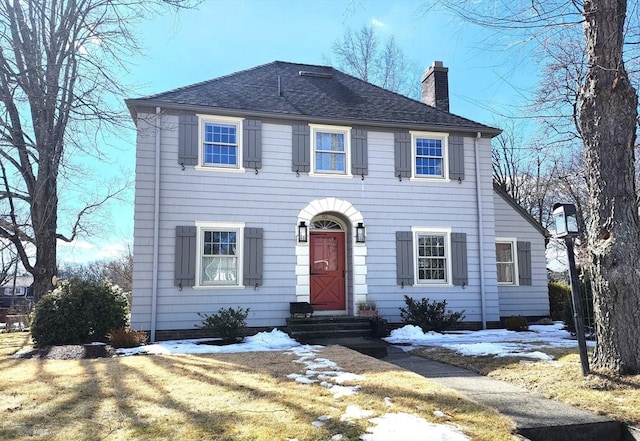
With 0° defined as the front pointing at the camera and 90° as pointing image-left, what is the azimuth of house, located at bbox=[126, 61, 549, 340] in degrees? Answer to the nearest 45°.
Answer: approximately 0°

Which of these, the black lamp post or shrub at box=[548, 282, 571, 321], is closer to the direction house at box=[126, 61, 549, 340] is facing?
the black lamp post

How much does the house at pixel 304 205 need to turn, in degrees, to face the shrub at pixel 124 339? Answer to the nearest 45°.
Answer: approximately 45° to its right

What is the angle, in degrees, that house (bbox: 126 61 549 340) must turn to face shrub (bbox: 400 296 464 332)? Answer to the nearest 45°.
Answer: approximately 90° to its left

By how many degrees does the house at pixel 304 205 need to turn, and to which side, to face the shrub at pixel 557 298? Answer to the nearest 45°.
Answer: approximately 135° to its left

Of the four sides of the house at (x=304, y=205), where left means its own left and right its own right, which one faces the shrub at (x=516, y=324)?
left

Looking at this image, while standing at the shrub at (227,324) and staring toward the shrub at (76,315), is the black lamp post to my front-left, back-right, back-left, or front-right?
back-left

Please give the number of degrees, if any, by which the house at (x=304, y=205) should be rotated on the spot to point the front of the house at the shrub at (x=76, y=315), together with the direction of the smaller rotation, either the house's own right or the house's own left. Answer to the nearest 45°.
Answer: approximately 45° to the house's own right

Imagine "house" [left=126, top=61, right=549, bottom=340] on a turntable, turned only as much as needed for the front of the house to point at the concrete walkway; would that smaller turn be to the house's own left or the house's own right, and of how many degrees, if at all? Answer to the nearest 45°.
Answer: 0° — it already faces it

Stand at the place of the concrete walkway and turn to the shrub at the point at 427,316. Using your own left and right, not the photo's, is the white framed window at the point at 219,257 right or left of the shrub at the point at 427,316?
left
